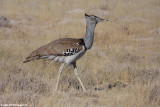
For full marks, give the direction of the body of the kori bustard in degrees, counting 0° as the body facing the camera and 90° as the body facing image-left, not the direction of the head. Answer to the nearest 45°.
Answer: approximately 270°
